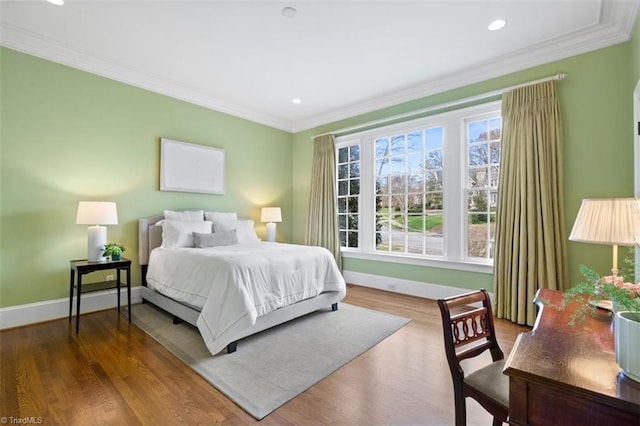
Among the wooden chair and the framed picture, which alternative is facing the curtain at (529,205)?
the framed picture

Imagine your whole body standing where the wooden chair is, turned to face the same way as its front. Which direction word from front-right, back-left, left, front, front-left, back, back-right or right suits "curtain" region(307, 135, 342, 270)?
back

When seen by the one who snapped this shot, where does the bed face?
facing the viewer and to the right of the viewer

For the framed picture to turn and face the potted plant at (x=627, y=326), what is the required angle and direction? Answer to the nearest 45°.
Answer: approximately 45° to its right

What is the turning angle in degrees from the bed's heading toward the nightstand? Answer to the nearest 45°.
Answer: approximately 135° to its right

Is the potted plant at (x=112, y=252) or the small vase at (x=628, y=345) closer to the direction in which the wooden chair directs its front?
the small vase

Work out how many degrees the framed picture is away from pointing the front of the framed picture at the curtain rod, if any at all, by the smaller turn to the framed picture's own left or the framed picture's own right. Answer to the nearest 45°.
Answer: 0° — it already faces it

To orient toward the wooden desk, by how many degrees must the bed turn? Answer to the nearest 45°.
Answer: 0° — it already faces it

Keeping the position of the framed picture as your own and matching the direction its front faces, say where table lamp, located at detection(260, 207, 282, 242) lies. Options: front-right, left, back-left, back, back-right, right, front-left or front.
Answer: front-left
